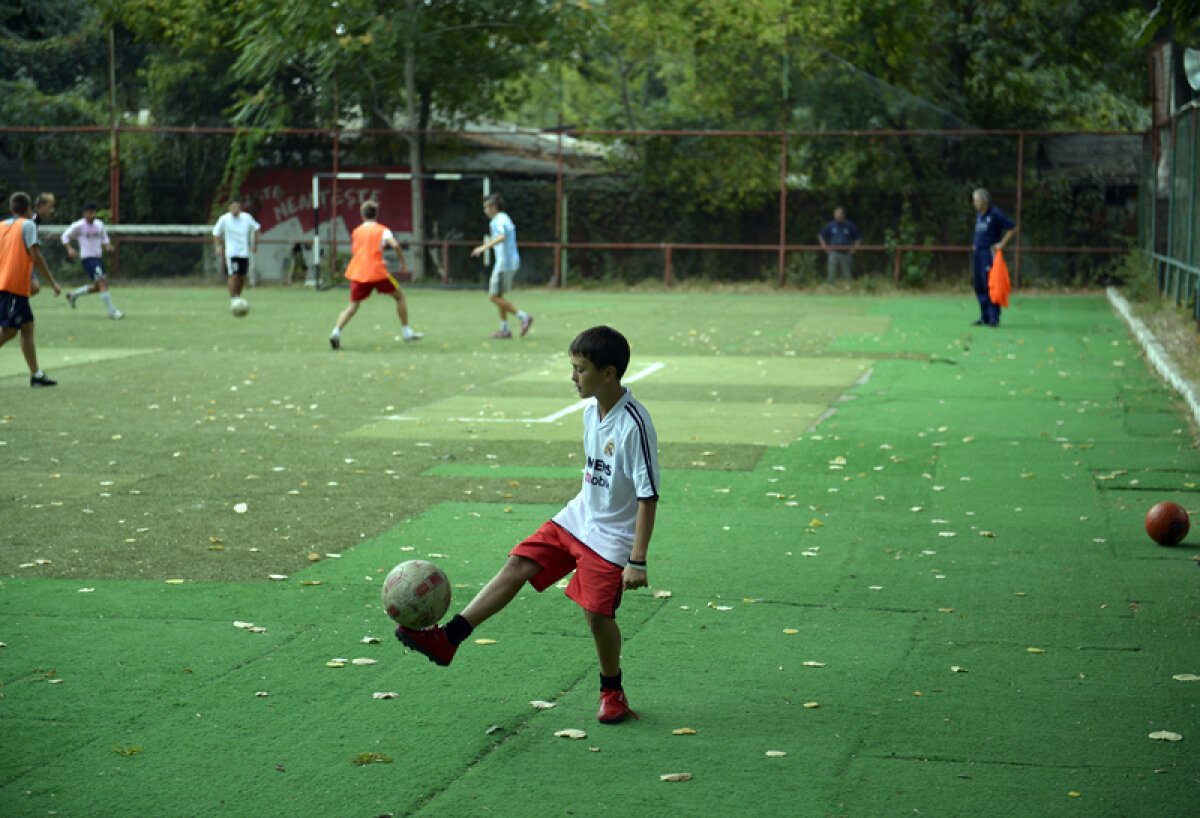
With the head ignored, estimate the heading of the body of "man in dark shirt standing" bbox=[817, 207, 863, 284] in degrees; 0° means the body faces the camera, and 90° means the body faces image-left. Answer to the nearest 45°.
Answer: approximately 0°

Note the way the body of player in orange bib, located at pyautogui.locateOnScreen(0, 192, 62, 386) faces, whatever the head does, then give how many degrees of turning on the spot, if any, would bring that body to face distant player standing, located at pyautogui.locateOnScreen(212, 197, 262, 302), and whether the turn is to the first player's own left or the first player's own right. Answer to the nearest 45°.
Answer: approximately 45° to the first player's own left

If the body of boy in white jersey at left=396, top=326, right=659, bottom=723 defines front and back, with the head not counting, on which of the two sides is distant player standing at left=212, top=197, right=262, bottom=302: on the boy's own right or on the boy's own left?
on the boy's own right

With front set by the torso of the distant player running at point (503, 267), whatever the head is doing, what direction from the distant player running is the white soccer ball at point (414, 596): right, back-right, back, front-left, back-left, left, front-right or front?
left

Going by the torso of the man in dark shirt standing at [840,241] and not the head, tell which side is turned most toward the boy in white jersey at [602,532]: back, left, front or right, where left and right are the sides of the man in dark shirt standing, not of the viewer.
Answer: front

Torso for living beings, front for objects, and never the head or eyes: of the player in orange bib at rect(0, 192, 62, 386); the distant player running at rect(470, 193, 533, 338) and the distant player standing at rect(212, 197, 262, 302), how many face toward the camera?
1

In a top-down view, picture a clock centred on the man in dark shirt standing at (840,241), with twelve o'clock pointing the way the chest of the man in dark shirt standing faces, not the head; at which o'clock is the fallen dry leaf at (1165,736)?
The fallen dry leaf is roughly at 12 o'clock from the man in dark shirt standing.

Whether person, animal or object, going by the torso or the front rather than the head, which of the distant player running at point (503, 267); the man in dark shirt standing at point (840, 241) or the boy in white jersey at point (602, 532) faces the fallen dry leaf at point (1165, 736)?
the man in dark shirt standing

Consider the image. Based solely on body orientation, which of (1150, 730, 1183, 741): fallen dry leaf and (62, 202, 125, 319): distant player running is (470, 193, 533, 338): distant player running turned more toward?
the distant player running

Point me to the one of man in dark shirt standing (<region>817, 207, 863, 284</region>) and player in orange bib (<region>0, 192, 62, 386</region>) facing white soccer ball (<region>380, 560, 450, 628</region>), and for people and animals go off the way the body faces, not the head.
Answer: the man in dark shirt standing

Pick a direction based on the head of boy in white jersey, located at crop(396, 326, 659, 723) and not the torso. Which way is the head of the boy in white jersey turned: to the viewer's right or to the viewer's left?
to the viewer's left

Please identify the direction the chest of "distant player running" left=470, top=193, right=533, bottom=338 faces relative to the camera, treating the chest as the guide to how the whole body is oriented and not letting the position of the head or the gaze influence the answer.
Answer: to the viewer's left

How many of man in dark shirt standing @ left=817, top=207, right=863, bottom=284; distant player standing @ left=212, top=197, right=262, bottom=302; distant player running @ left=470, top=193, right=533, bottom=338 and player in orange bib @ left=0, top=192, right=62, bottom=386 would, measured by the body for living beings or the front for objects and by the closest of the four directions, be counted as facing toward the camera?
2

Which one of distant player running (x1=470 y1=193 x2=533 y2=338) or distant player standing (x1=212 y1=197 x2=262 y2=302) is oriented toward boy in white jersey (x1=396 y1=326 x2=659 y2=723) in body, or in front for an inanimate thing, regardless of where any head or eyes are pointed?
distant player standing (x1=212 y1=197 x2=262 y2=302)

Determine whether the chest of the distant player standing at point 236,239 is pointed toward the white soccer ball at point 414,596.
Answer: yes
